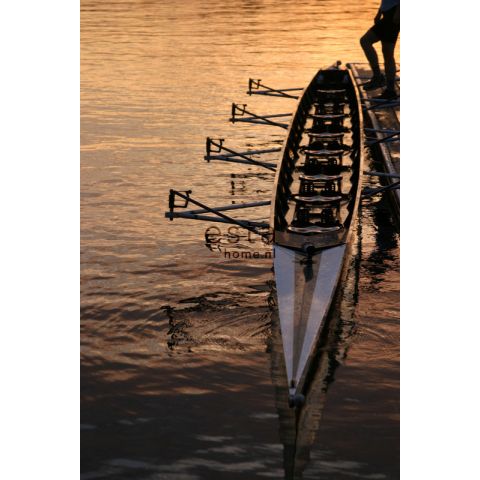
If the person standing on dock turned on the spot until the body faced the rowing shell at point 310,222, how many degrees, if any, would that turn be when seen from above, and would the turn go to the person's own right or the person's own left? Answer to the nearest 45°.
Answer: approximately 45° to the person's own left

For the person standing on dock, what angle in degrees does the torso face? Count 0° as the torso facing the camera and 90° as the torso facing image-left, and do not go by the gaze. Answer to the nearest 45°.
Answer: approximately 45°

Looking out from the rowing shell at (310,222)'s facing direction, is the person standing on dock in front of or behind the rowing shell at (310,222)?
behind
